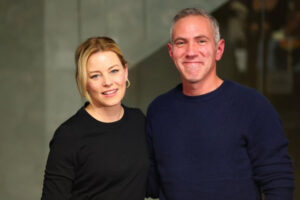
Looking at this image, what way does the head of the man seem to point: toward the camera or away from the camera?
toward the camera

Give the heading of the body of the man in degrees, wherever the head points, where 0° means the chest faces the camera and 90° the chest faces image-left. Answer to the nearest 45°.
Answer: approximately 45°

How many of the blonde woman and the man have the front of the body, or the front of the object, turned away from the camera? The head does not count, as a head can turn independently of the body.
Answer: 0

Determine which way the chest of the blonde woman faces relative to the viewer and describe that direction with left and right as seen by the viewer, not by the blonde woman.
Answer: facing the viewer and to the right of the viewer

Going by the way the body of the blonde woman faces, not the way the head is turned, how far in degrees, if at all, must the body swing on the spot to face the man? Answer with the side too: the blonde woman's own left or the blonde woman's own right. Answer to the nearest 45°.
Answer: approximately 45° to the blonde woman's own left

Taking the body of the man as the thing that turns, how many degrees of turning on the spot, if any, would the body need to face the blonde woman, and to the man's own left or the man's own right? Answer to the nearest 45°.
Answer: approximately 45° to the man's own right
